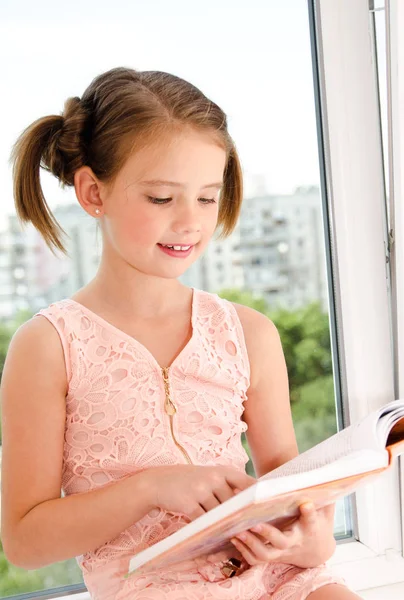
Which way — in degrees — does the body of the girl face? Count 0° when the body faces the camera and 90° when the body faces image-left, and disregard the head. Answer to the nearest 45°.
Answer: approximately 315°
